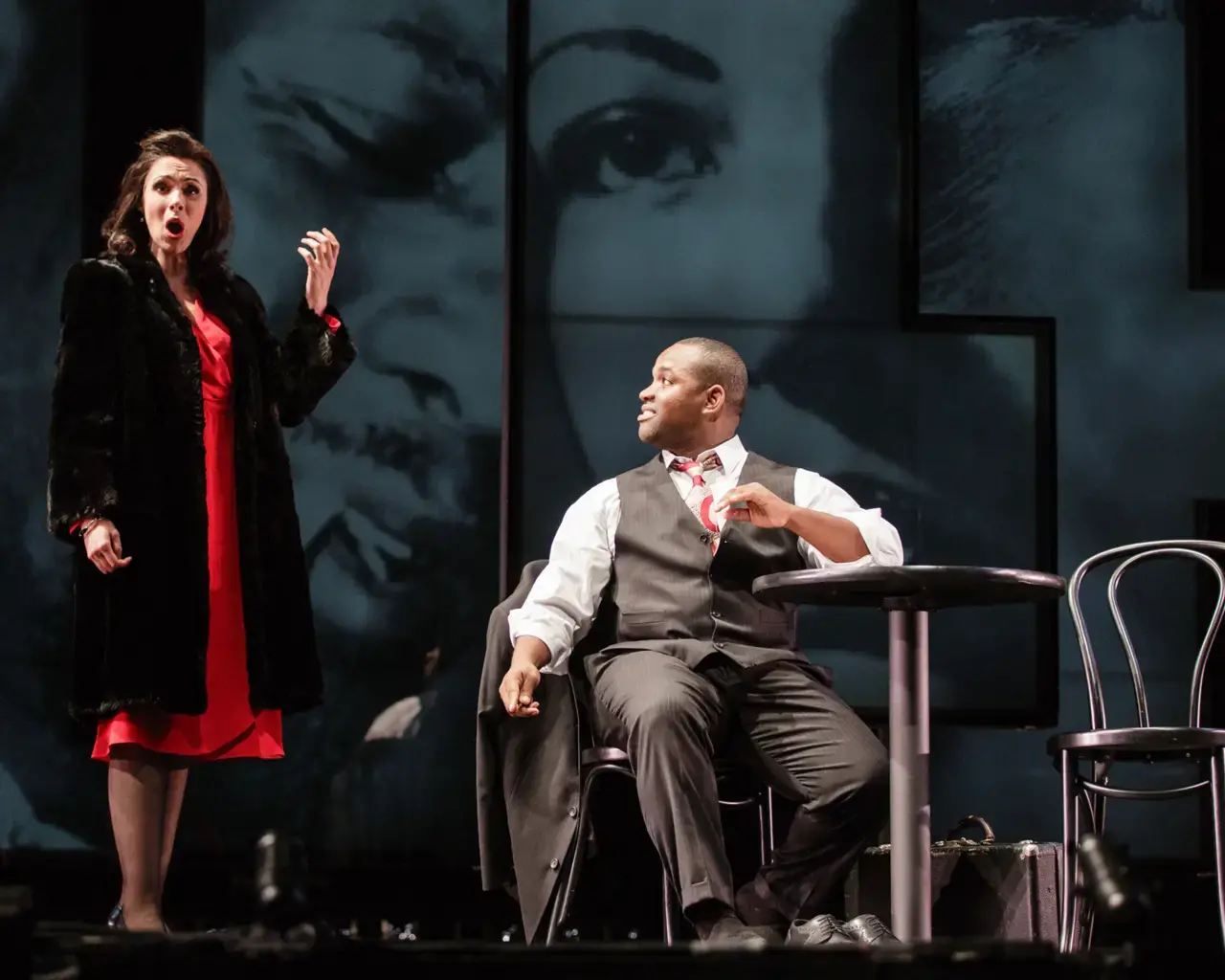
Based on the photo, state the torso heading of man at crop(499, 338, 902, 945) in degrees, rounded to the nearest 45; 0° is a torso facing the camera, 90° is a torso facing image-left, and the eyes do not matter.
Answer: approximately 0°

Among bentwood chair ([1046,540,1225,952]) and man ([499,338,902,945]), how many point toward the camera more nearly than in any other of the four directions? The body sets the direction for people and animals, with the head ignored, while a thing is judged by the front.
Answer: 2

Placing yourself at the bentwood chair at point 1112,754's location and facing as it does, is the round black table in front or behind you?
in front

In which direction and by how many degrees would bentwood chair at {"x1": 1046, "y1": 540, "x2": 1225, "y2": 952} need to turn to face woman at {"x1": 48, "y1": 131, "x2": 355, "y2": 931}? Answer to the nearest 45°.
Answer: approximately 90° to its right

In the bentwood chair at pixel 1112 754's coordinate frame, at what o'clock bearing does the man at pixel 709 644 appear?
The man is roughly at 2 o'clock from the bentwood chair.

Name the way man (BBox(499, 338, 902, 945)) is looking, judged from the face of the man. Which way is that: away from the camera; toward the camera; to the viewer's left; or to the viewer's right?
to the viewer's left

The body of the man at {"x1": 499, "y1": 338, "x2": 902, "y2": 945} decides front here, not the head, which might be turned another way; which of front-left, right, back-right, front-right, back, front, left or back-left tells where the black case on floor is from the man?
left

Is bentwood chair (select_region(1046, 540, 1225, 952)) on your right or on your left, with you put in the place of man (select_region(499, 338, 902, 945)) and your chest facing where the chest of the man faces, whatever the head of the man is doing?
on your left

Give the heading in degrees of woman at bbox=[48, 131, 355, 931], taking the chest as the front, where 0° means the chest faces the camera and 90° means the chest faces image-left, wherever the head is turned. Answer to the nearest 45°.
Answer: approximately 315°

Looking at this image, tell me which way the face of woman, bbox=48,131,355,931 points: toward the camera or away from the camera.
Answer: toward the camera

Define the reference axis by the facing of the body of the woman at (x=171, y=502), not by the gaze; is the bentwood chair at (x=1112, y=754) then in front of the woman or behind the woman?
in front

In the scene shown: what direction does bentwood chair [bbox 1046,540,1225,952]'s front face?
toward the camera
